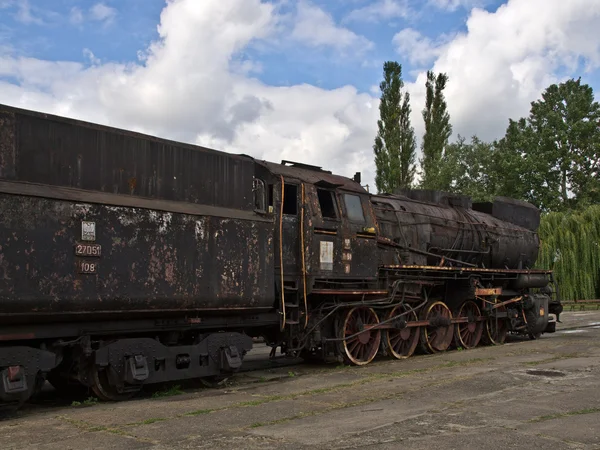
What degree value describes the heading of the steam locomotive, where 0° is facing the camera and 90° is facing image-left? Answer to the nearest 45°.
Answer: approximately 225°

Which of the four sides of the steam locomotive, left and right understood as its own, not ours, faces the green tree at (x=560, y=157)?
front

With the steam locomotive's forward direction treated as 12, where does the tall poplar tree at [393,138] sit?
The tall poplar tree is roughly at 11 o'clock from the steam locomotive.

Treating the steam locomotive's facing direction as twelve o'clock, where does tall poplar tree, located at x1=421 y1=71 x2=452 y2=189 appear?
The tall poplar tree is roughly at 11 o'clock from the steam locomotive.

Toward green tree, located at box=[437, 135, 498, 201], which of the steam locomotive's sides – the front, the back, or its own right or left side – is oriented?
front

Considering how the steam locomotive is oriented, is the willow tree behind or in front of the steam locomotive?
in front
